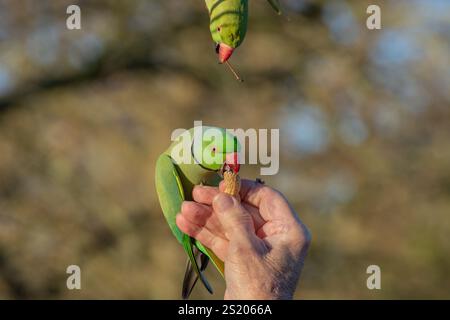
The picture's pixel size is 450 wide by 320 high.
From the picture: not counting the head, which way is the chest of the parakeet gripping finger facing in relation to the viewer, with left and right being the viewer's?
facing to the right of the viewer
